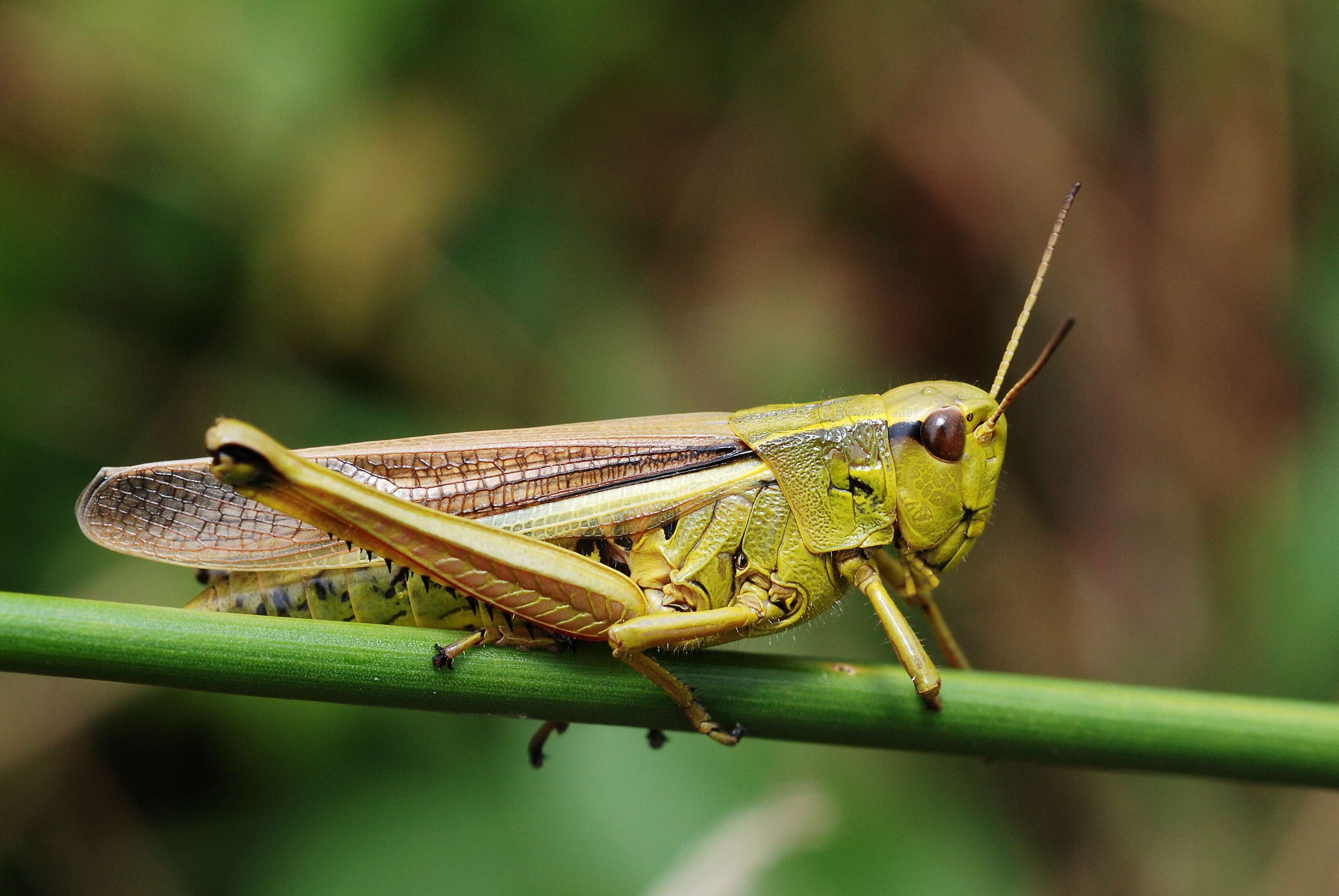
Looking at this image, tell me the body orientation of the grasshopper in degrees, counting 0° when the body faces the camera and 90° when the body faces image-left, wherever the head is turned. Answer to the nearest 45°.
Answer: approximately 270°
